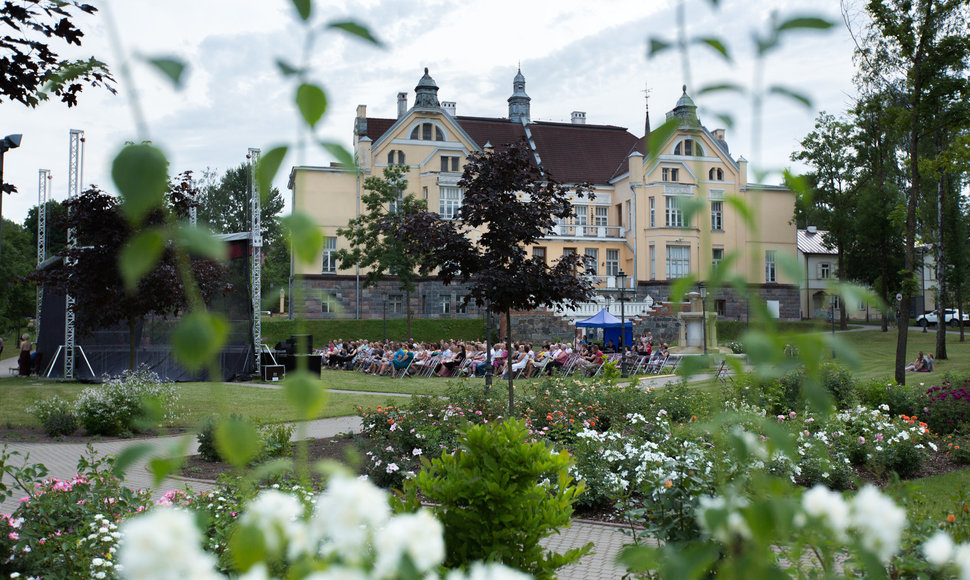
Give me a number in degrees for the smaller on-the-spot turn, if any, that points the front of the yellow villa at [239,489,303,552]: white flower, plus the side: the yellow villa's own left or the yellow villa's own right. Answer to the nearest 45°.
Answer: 0° — it already faces it

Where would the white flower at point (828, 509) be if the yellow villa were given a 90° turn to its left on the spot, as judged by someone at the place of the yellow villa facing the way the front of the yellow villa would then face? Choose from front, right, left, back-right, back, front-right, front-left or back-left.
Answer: right

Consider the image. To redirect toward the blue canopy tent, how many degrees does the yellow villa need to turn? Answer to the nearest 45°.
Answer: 0° — it already faces it

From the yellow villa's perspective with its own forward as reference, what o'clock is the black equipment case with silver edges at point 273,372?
The black equipment case with silver edges is roughly at 1 o'clock from the yellow villa.

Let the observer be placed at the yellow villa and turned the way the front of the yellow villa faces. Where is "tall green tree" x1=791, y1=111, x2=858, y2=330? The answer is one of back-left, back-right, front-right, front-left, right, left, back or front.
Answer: left

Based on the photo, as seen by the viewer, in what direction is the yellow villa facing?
toward the camera

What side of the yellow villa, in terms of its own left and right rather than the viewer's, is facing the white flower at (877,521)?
front

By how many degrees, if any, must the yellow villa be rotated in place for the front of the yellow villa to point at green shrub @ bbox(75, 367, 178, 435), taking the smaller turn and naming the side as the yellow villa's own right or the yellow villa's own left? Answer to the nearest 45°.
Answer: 0° — it already faces it

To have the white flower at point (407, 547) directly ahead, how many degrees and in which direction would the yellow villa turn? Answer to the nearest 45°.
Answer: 0° — it already faces it

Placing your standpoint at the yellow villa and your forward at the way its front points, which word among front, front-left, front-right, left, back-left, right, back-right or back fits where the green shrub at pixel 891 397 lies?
front

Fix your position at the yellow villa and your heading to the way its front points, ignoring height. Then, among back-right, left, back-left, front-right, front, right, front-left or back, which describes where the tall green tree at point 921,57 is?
front

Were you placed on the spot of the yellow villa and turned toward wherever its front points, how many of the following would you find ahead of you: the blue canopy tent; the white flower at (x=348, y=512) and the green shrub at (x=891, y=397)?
3

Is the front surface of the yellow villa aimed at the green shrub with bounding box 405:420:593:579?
yes

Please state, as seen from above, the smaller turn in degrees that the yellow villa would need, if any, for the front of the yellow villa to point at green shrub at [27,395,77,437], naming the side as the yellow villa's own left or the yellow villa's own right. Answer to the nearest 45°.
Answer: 0° — it already faces it

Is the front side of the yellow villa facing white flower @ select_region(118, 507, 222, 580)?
yes

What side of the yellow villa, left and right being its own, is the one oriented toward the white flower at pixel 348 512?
front

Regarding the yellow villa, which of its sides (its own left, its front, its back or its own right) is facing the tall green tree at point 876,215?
left

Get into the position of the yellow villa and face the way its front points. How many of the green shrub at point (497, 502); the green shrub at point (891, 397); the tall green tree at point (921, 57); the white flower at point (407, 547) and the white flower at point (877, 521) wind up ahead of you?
5
